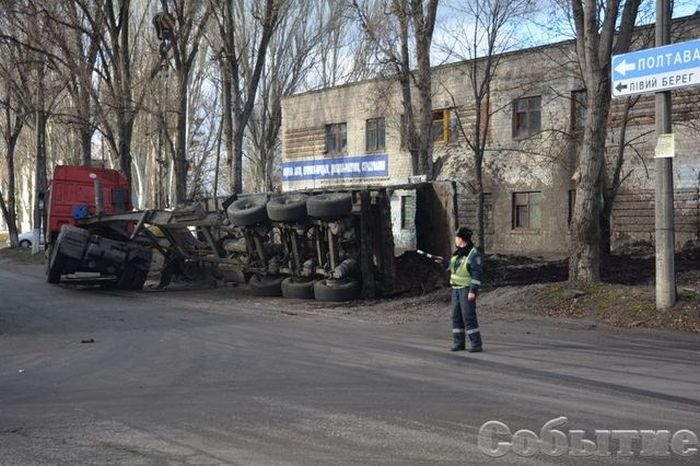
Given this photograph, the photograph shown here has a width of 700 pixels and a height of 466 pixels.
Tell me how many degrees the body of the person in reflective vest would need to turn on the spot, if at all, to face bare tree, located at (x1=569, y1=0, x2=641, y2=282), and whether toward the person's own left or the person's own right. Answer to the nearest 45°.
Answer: approximately 180°

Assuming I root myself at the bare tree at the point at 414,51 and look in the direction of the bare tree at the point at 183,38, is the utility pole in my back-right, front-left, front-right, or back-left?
back-left

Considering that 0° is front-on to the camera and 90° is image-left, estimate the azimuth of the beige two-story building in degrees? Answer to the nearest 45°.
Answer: approximately 45°

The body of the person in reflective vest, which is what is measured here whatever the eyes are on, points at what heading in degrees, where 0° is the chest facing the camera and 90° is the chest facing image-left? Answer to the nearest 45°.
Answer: approximately 45°

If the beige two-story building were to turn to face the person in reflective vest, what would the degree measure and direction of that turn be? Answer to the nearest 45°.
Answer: approximately 45° to its left

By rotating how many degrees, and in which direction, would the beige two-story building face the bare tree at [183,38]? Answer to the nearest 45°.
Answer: approximately 45° to its right

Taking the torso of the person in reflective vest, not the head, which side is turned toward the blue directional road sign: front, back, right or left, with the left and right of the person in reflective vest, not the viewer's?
back

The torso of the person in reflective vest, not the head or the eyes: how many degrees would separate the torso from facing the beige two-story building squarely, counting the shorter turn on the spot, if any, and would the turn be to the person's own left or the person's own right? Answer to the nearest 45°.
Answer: approximately 135° to the person's own right
